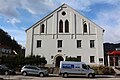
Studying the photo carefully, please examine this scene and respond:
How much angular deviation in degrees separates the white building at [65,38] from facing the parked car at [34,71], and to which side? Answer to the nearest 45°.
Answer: approximately 45° to its right

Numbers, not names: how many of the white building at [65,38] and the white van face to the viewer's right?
1

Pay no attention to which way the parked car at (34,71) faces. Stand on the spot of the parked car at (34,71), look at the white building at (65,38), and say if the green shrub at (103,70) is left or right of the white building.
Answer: right

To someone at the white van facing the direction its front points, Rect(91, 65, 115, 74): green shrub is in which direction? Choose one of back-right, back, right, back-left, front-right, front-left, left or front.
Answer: front-left

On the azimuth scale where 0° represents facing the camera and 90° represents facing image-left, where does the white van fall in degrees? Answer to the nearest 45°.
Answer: approximately 270°

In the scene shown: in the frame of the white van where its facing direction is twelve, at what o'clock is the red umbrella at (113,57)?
The red umbrella is roughly at 10 o'clock from the white van.

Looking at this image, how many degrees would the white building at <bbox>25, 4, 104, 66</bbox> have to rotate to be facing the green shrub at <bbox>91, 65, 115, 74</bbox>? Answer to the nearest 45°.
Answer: approximately 45° to its left

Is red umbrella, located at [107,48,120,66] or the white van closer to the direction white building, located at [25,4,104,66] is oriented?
the white van

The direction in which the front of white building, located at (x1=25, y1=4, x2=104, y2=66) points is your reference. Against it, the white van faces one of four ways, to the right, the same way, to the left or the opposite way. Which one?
to the left

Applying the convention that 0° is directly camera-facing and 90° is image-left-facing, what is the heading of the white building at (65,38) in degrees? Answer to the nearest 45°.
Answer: approximately 0°

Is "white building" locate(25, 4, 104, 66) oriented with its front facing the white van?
yes

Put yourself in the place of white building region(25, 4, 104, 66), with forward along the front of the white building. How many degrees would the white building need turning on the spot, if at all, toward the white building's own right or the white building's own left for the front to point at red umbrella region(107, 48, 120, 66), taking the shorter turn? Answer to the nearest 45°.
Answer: approximately 90° to the white building's own left
